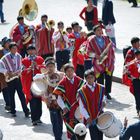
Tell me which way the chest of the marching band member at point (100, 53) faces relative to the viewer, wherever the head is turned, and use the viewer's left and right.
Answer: facing the viewer

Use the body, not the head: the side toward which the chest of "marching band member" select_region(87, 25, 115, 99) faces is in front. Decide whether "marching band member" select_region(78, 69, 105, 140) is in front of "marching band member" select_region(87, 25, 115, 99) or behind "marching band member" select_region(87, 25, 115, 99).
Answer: in front

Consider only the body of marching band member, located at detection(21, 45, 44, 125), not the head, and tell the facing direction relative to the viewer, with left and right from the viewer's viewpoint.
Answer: facing the viewer

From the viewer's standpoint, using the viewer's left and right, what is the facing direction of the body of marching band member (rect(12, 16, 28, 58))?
facing the viewer and to the right of the viewer

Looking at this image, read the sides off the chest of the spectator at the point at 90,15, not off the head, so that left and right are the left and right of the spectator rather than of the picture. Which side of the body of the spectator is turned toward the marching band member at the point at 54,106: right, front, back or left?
front

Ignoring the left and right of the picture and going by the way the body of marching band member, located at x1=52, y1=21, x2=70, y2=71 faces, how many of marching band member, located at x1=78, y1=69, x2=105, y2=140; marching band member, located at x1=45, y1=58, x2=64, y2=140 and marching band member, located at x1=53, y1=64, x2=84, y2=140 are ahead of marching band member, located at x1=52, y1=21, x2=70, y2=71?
3

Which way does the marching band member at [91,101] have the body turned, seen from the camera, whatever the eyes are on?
toward the camera

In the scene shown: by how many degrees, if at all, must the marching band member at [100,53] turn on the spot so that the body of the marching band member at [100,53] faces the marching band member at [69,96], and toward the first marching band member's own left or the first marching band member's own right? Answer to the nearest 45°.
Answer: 0° — they already face them

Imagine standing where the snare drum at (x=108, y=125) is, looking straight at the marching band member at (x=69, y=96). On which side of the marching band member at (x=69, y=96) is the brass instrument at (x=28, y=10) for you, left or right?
right

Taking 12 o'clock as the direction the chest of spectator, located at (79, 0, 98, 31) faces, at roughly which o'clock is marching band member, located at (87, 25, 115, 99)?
The marching band member is roughly at 12 o'clock from the spectator.

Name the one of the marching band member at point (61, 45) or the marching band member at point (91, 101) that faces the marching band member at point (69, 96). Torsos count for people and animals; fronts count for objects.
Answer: the marching band member at point (61, 45)

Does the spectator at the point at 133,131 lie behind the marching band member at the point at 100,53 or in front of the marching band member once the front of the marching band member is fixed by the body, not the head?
in front

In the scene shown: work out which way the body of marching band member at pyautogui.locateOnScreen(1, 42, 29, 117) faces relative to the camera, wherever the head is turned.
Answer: toward the camera

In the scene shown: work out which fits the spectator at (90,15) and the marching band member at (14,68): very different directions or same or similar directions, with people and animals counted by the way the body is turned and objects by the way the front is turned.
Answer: same or similar directions

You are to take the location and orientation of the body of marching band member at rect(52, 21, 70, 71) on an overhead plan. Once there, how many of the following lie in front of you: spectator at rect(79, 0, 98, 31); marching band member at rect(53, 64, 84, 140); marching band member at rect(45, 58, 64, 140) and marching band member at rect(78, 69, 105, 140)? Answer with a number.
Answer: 3

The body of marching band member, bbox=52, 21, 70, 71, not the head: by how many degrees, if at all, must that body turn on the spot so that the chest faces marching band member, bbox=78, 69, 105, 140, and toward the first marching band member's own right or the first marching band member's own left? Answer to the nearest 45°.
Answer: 0° — they already face them
